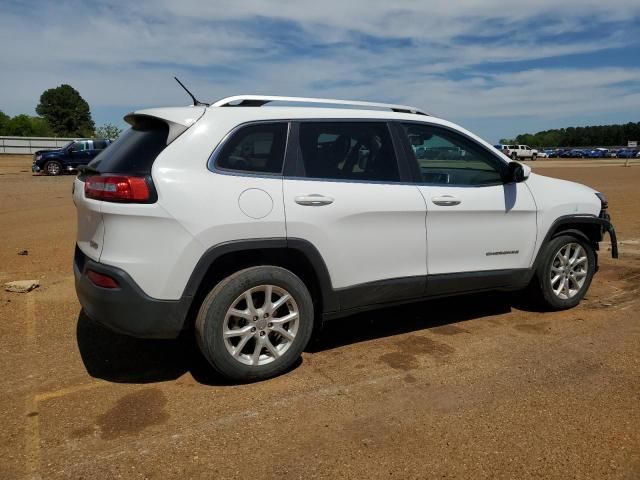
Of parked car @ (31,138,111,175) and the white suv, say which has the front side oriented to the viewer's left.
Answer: the parked car

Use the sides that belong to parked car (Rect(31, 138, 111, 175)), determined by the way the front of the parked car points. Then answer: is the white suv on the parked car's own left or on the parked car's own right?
on the parked car's own left

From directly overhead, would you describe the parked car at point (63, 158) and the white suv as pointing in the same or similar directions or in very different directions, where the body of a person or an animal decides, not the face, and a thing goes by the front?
very different directions

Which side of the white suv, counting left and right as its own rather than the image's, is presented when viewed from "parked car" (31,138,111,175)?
left

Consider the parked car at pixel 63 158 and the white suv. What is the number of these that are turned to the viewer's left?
1

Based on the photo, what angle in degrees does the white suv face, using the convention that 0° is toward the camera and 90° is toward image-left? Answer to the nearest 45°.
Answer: approximately 225°

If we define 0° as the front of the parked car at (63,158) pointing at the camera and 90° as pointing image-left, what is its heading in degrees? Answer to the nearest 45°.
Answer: approximately 90°
